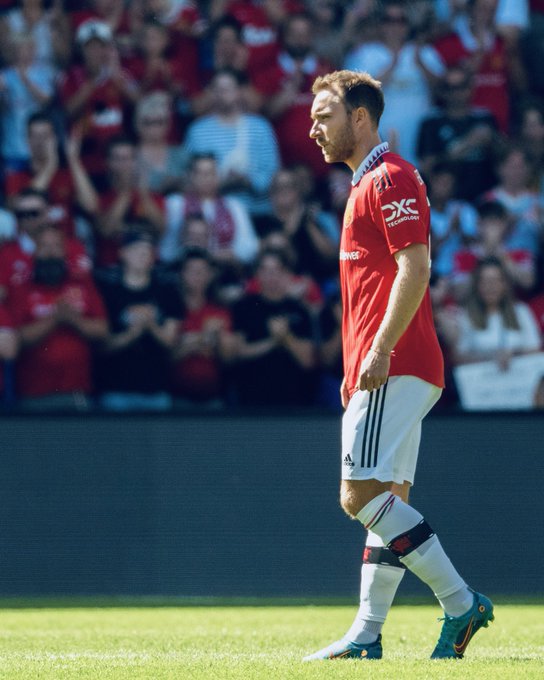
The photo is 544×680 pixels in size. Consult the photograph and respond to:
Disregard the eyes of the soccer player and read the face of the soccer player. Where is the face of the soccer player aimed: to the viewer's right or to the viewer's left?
to the viewer's left

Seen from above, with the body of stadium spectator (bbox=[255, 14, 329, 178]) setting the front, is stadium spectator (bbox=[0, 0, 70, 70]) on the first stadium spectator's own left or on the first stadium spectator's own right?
on the first stadium spectator's own right

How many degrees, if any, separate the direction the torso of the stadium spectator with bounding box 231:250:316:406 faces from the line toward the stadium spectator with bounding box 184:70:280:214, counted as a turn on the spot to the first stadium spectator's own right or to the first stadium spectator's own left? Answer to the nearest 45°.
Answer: approximately 180°

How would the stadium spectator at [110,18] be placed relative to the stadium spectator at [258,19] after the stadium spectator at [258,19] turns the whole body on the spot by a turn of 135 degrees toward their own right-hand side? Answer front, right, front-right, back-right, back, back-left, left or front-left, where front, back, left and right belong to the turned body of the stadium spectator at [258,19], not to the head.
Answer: front-left

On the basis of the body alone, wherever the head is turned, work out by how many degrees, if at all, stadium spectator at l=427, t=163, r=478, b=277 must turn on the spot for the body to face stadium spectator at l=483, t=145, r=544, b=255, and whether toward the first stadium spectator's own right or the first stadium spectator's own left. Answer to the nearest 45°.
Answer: approximately 135° to the first stadium spectator's own left

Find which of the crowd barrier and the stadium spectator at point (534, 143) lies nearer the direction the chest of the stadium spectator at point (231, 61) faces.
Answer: the crowd barrier
